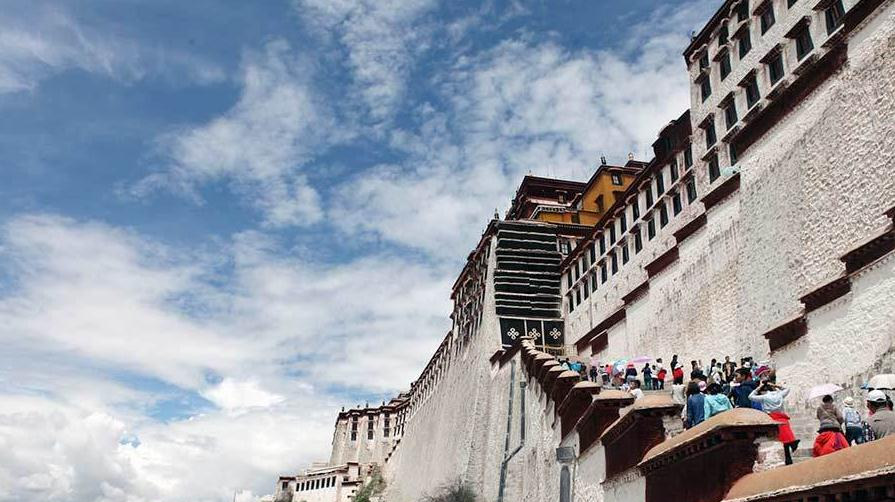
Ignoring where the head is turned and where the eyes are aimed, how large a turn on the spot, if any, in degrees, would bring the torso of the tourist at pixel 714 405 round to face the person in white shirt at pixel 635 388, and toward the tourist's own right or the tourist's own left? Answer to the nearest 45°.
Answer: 0° — they already face them

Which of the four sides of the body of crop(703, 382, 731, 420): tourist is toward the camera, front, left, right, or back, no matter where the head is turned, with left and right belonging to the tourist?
back

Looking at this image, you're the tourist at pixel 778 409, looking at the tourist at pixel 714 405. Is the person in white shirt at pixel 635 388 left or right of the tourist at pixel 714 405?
right

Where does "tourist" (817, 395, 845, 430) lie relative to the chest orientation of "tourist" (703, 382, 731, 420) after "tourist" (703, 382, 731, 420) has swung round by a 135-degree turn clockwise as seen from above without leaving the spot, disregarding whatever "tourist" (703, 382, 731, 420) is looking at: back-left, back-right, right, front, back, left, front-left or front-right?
front

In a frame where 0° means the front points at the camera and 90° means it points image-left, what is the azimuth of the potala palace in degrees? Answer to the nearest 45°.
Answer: approximately 45°

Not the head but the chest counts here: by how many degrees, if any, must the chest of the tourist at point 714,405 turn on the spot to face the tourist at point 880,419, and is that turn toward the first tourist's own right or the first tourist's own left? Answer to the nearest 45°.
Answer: approximately 135° to the first tourist's own right

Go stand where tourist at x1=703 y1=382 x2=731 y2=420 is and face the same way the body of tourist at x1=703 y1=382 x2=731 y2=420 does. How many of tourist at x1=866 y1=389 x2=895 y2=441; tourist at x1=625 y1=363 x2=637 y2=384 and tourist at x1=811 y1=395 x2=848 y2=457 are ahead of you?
1

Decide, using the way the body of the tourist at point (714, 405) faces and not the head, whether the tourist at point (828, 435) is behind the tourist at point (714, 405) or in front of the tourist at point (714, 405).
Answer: behind
